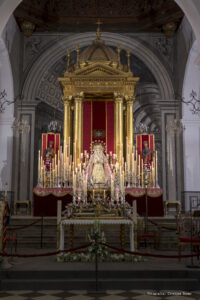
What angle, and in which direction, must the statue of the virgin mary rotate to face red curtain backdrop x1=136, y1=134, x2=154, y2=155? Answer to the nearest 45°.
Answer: approximately 135° to its left

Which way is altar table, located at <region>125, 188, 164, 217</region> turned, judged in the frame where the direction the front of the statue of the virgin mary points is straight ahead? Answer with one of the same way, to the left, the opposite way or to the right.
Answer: the same way

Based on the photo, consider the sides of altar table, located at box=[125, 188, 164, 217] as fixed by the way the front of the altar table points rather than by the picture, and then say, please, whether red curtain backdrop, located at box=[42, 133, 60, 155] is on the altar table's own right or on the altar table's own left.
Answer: on the altar table's own right

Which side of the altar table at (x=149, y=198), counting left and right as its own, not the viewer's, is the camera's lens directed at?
front

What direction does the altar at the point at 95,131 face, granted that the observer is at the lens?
facing the viewer

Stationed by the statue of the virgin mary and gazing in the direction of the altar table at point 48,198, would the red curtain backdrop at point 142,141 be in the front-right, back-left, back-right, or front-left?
back-right

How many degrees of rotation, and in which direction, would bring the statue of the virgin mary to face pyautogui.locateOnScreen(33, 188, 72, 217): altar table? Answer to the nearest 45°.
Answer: approximately 90° to its right

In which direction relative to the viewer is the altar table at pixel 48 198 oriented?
toward the camera

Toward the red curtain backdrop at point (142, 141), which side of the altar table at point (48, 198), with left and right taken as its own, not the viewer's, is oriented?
left

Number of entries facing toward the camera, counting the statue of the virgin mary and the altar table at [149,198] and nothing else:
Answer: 2

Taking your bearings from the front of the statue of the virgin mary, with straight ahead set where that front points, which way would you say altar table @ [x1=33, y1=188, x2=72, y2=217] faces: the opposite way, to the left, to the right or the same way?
the same way
